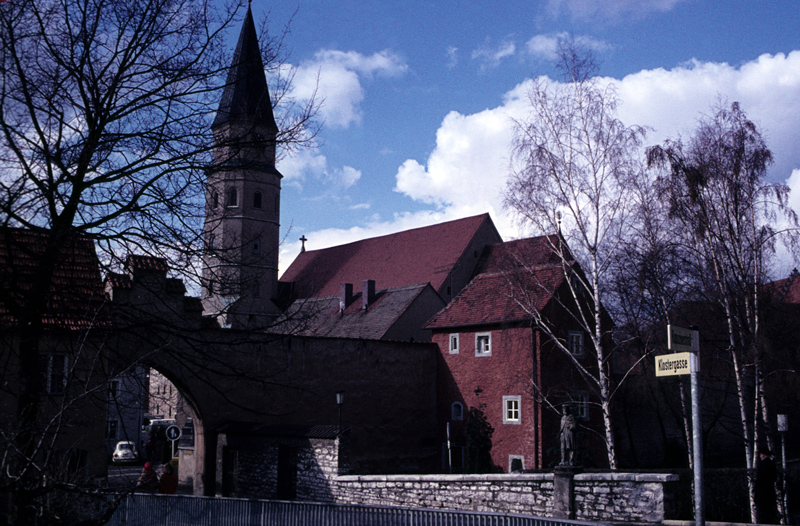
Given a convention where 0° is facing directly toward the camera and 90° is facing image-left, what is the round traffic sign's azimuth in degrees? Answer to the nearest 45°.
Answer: approximately 0°

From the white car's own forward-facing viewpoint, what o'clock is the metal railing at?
The metal railing is roughly at 12 o'clock from the white car.

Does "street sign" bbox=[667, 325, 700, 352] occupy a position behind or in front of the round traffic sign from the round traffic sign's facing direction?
in front

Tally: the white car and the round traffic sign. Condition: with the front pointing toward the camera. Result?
2

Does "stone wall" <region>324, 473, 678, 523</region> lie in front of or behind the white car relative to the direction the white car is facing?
in front

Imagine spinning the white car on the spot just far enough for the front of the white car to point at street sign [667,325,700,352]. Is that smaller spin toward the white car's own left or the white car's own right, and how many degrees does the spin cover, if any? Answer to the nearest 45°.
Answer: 0° — it already faces it
